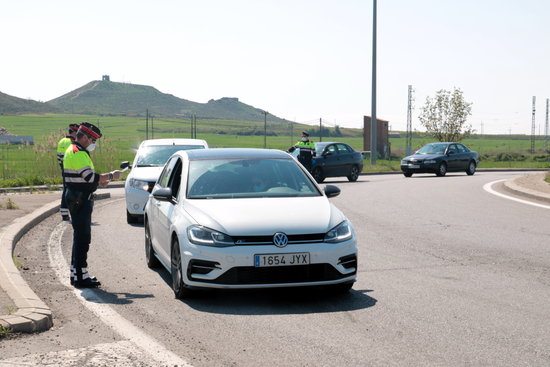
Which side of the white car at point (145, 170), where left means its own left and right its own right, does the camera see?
front

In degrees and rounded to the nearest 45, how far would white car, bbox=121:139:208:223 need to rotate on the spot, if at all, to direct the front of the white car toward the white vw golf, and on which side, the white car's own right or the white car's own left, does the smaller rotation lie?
0° — it already faces it

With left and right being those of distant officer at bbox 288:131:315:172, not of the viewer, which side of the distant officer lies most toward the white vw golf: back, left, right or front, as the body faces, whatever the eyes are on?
front

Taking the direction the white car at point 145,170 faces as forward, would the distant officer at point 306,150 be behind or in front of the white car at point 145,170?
behind

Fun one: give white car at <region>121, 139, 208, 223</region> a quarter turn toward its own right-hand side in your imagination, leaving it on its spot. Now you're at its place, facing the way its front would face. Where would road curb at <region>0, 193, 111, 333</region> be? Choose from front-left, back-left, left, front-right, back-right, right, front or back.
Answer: left

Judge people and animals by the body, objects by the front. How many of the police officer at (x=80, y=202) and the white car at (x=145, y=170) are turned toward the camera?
1

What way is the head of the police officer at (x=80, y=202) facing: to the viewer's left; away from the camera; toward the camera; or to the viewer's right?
to the viewer's right

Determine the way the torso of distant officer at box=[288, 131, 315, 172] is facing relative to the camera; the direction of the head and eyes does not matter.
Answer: toward the camera

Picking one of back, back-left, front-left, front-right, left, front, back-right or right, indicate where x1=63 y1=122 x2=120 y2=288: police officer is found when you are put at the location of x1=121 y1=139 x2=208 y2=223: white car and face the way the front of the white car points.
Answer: front

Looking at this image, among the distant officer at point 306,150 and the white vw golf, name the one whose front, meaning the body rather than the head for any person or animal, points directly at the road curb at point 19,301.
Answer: the distant officer

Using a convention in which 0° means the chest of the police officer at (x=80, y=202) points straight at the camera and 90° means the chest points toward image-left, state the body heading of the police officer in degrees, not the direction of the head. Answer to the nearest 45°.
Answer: approximately 270°

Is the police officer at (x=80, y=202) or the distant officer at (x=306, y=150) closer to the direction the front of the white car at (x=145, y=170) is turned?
the police officer

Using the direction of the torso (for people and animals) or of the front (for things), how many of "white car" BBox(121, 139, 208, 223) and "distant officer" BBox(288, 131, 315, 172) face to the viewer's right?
0

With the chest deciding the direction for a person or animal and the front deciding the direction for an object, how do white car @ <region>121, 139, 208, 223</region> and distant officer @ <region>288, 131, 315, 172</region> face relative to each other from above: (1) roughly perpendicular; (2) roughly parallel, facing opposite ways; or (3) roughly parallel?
roughly parallel

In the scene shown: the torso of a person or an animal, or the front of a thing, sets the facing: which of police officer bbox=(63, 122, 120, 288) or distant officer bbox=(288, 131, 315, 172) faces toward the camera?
the distant officer
